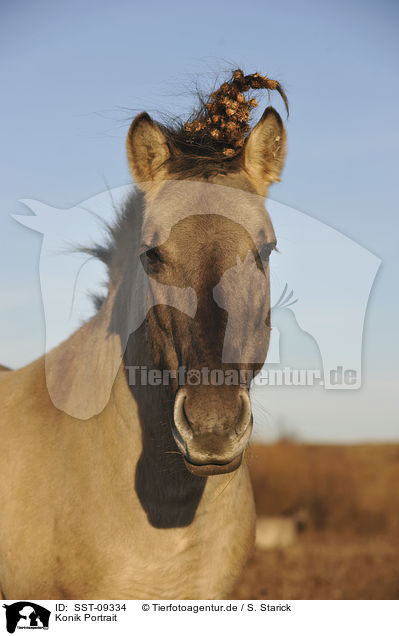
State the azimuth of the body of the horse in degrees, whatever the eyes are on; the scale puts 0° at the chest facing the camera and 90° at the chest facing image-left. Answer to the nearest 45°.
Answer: approximately 315°
